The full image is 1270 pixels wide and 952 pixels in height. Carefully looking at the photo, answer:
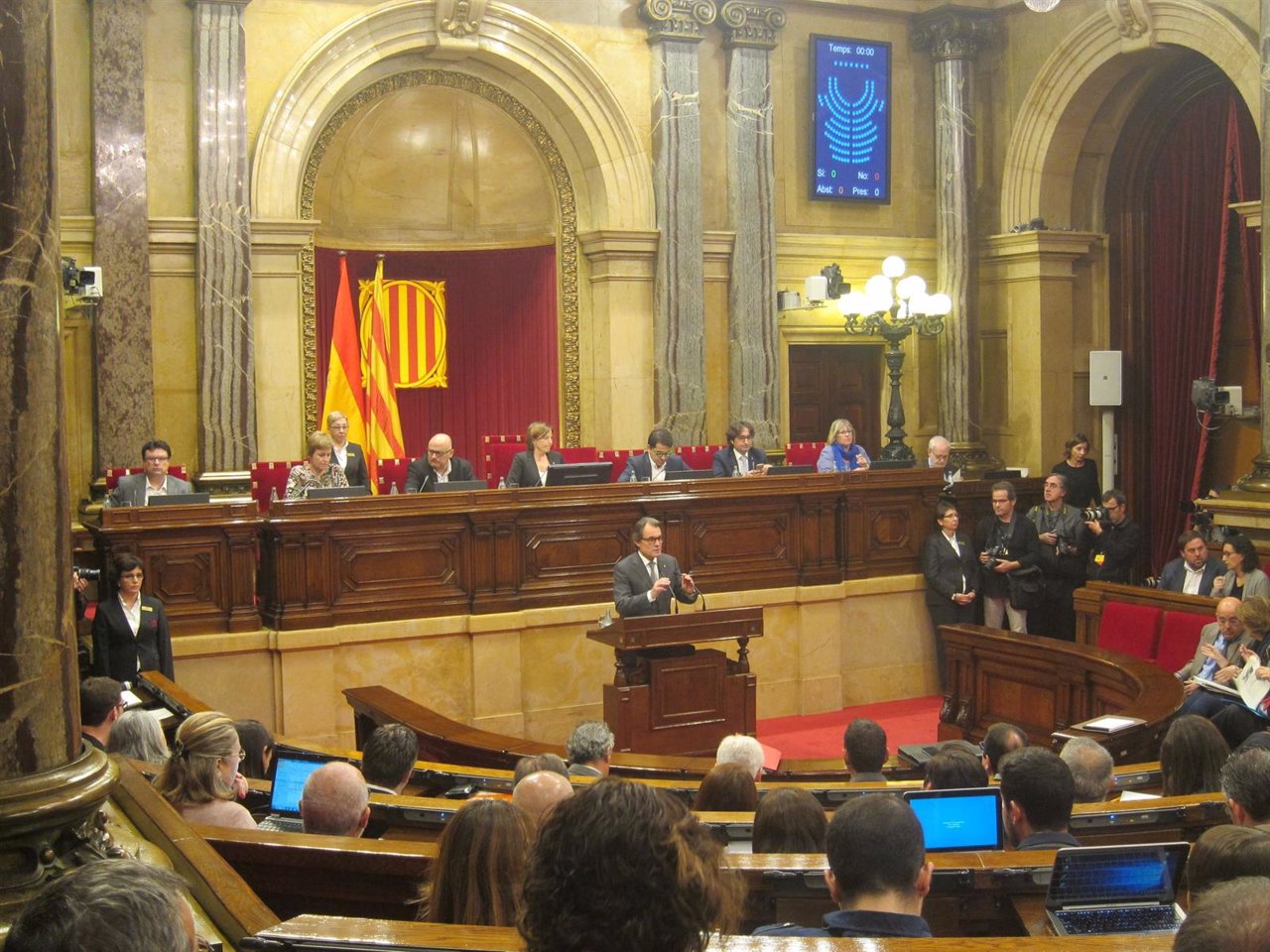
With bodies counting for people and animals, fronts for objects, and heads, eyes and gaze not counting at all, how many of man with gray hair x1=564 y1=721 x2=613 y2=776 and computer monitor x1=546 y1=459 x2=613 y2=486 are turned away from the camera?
2

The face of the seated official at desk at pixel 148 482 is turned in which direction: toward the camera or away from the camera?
toward the camera

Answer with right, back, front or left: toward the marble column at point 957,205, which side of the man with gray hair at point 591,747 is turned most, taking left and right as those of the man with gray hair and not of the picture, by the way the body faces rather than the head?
front

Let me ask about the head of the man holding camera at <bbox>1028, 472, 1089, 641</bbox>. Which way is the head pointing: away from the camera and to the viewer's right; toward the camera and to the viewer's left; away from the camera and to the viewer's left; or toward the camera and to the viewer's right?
toward the camera and to the viewer's left

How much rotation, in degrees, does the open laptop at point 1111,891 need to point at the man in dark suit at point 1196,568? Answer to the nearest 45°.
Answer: approximately 180°

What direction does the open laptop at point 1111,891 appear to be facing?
toward the camera

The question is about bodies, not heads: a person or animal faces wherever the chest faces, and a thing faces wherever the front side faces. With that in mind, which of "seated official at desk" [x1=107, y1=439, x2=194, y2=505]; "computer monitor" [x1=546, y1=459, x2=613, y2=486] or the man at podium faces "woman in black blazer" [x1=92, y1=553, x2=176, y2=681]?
the seated official at desk

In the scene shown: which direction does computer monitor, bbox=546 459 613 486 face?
away from the camera

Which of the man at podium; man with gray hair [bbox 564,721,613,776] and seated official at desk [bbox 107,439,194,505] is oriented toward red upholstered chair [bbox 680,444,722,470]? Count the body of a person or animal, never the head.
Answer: the man with gray hair

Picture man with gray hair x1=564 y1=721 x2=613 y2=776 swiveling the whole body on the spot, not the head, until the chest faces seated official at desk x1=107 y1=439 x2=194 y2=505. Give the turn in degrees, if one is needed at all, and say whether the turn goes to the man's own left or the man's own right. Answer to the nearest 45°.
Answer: approximately 45° to the man's own left

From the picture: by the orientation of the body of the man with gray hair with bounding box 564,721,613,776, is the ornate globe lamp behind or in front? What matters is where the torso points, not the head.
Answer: in front

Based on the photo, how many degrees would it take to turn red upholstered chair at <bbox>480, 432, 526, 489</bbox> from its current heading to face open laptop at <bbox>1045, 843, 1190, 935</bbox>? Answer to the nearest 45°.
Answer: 0° — it already faces it

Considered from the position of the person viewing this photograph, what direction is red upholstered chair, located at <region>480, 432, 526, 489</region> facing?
facing the viewer

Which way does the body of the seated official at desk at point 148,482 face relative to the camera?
toward the camera

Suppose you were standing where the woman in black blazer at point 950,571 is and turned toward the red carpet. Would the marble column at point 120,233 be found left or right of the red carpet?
right

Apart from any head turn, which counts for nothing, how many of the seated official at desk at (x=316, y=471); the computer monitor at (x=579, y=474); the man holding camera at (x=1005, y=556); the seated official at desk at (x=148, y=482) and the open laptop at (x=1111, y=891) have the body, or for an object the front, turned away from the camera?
1

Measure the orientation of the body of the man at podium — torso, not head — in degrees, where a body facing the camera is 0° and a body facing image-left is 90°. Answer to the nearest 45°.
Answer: approximately 315°

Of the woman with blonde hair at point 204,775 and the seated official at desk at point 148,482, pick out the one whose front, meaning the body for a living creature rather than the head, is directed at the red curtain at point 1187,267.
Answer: the woman with blonde hair

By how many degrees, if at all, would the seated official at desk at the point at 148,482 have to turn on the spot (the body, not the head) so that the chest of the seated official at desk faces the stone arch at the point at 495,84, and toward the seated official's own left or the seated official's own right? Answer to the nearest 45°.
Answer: approximately 135° to the seated official's own left

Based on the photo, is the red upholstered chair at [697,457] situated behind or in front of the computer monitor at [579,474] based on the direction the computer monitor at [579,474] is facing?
in front
